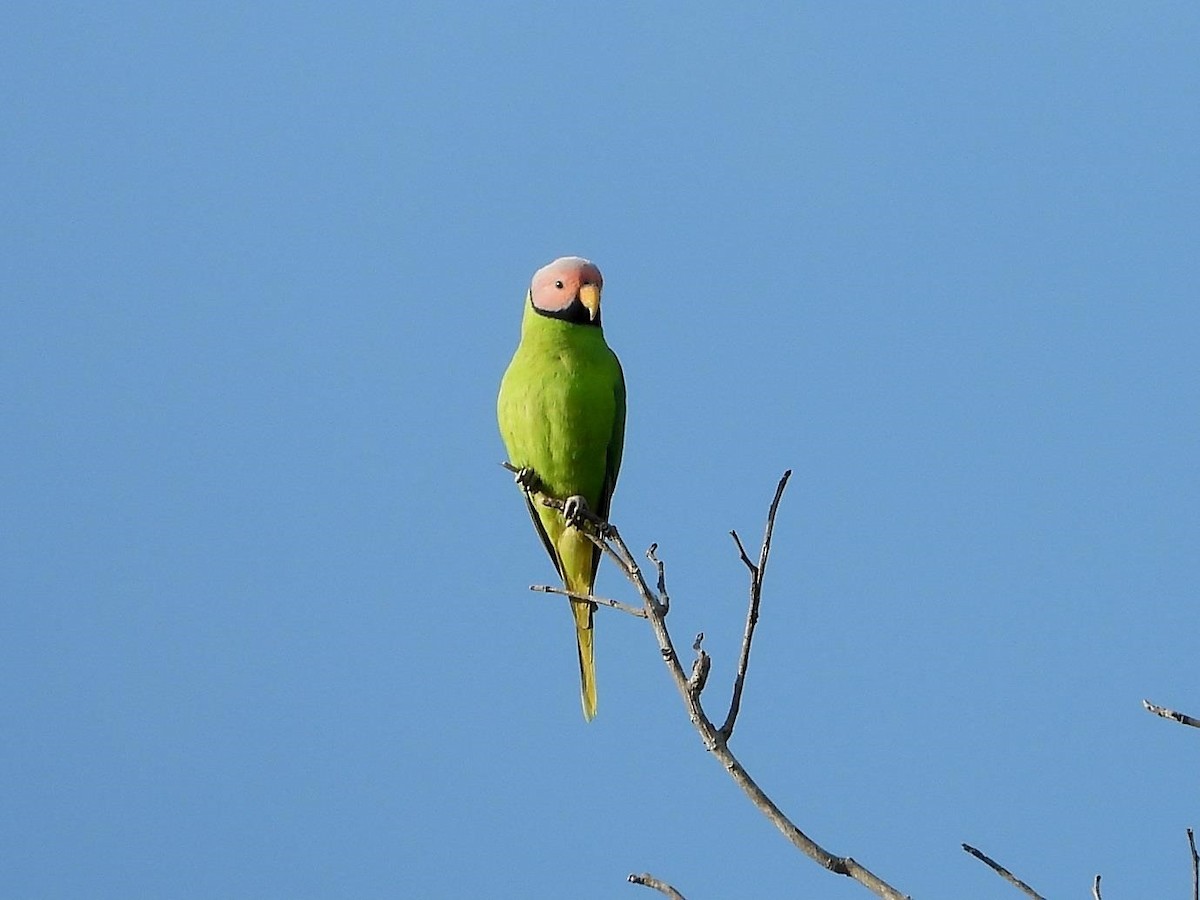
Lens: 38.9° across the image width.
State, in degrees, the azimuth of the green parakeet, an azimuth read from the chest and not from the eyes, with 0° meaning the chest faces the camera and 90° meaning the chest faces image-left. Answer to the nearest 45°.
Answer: approximately 0°
